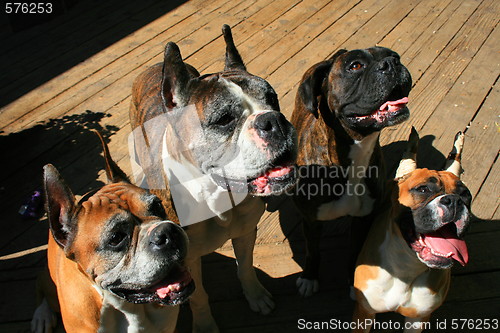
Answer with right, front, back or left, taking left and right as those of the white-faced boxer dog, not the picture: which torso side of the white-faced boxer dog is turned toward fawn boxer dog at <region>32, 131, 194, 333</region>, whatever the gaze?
right

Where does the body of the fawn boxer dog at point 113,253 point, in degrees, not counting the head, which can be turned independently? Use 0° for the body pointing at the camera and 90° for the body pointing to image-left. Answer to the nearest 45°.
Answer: approximately 315°

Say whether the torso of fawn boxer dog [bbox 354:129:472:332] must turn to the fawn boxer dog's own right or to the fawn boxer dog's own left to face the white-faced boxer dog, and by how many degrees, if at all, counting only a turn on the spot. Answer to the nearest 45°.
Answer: approximately 135° to the fawn boxer dog's own right

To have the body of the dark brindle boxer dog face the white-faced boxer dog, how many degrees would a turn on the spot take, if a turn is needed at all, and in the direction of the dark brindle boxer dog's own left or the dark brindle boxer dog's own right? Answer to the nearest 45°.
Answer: approximately 90° to the dark brindle boxer dog's own right

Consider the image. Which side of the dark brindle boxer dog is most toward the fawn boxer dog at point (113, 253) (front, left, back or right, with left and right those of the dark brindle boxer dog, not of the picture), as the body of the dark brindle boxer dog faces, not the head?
right

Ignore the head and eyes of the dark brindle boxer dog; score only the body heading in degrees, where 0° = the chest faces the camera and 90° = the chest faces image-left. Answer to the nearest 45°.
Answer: approximately 315°
